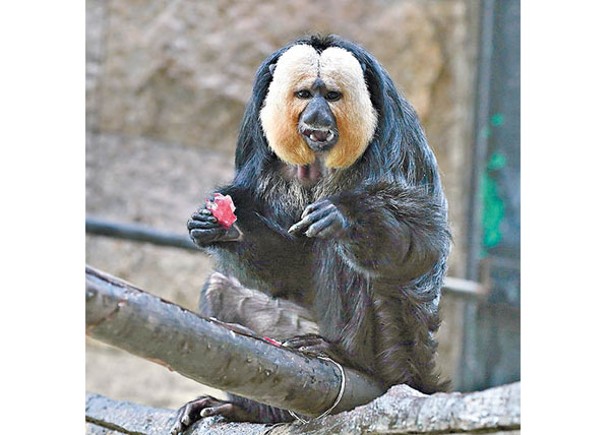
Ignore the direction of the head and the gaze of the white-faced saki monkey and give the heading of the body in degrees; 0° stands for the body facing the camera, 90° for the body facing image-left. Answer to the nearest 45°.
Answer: approximately 45°
